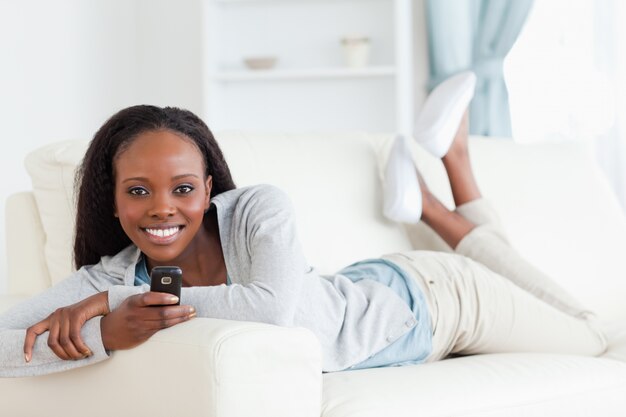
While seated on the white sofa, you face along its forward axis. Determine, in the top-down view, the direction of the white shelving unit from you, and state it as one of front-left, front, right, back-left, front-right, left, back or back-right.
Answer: back-left

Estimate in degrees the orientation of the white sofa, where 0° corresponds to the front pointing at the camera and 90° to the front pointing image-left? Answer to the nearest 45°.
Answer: approximately 315°

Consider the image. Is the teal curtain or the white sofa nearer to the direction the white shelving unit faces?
the white sofa

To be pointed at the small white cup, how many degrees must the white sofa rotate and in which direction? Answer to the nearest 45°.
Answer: approximately 135° to its left

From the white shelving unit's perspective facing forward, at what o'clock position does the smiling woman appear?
The smiling woman is roughly at 12 o'clock from the white shelving unit.

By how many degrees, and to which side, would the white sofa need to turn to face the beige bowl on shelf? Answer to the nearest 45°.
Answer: approximately 135° to its left

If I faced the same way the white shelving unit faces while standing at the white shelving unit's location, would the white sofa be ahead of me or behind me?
ahead

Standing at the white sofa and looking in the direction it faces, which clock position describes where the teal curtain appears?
The teal curtain is roughly at 8 o'clock from the white sofa.
